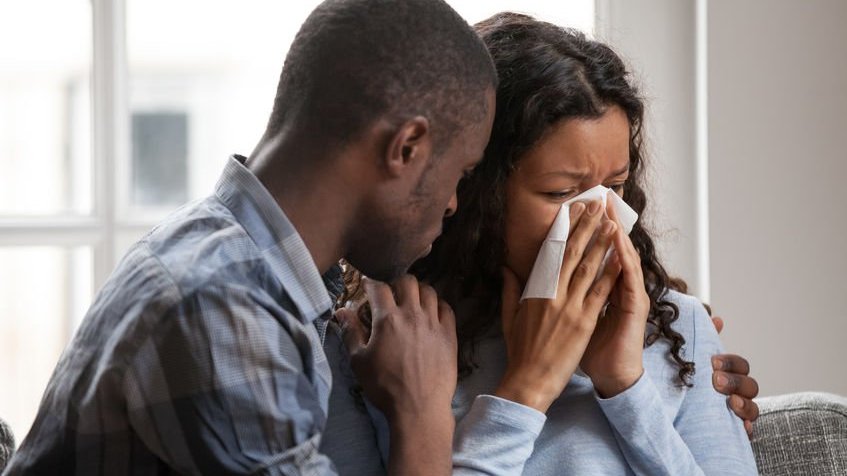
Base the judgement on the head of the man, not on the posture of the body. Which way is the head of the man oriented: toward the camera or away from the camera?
away from the camera

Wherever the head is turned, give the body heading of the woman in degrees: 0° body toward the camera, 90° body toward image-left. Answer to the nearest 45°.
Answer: approximately 315°

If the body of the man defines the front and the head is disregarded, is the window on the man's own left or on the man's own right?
on the man's own left

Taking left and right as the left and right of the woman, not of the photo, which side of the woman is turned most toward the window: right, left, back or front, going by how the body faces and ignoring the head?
back

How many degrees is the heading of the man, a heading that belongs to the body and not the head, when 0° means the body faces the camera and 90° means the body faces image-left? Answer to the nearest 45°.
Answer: approximately 270°

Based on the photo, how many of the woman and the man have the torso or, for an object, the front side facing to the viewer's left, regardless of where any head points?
0
